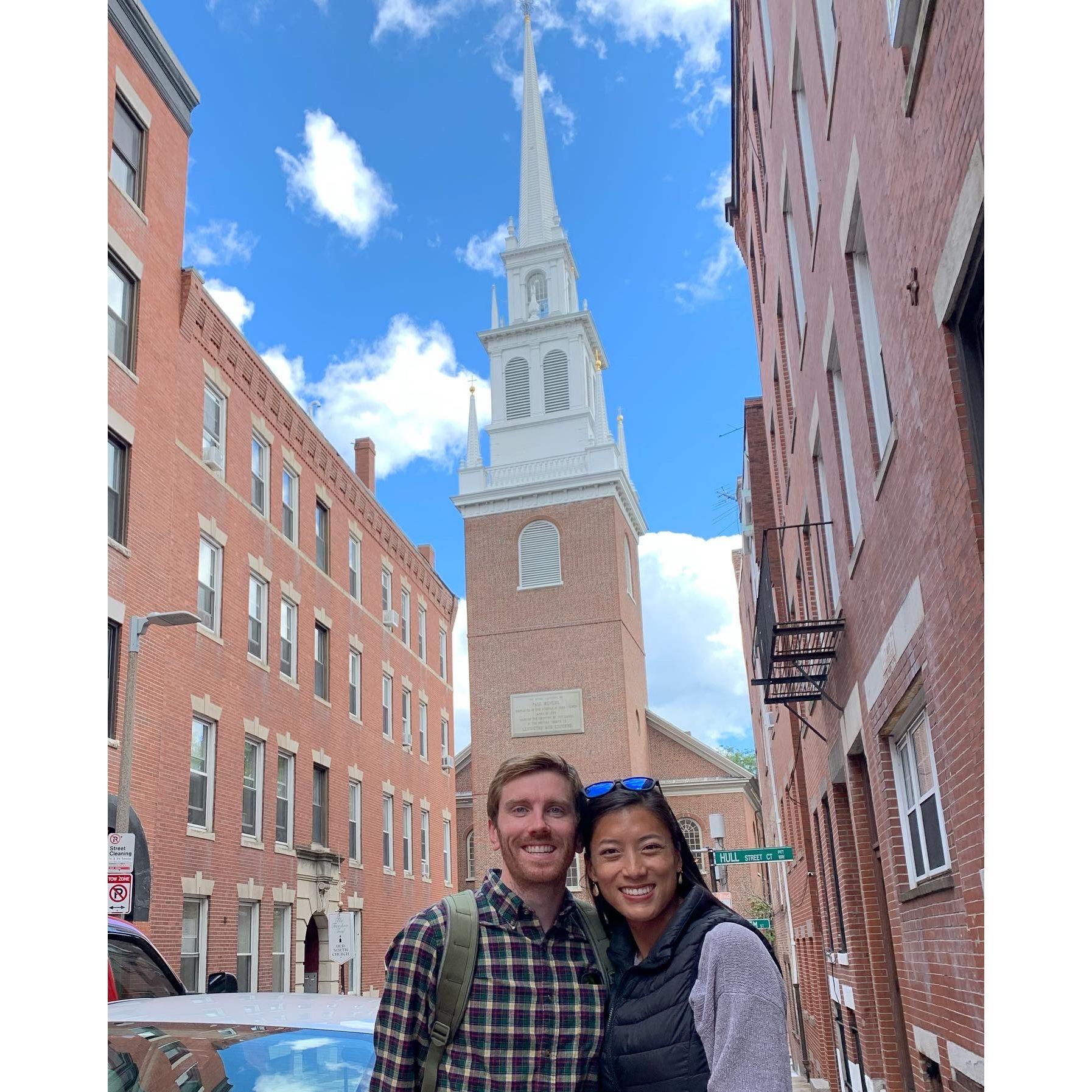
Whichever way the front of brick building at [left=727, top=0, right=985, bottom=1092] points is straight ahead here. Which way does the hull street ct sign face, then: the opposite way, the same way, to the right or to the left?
to the left

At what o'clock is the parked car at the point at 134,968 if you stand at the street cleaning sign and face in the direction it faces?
The parked car is roughly at 12 o'clock from the street cleaning sign.

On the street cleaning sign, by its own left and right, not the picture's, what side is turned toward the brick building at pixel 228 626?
back

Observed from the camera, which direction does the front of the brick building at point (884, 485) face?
facing to the left of the viewer

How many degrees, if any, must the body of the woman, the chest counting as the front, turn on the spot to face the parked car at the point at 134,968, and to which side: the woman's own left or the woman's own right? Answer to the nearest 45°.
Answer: approximately 90° to the woman's own right

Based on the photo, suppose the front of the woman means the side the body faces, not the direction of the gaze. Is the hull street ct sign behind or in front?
behind

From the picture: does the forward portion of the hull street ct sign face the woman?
yes

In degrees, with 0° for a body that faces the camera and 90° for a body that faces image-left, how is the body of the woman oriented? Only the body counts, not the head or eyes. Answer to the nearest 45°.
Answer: approximately 45°
